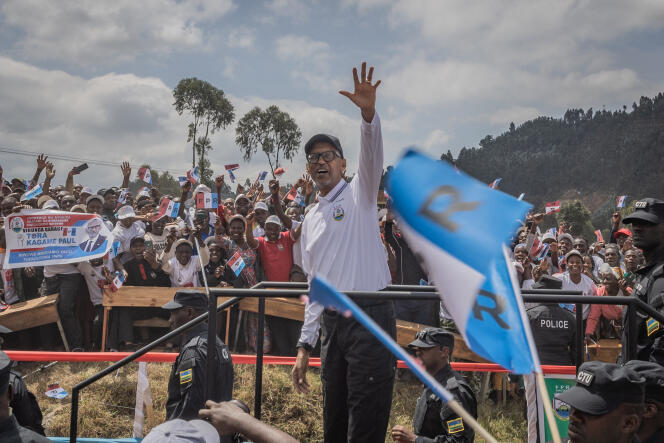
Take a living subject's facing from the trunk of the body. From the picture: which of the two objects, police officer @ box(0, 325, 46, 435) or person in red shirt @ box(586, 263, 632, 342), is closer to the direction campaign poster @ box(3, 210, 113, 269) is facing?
the police officer

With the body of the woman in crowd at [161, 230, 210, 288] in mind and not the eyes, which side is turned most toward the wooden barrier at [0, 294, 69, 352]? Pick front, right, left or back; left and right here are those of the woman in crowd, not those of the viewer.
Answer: right

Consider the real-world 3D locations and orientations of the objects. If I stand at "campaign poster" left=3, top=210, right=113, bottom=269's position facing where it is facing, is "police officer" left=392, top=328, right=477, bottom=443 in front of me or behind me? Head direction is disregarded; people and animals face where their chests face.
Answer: in front

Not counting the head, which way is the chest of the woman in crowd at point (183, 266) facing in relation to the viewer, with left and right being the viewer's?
facing the viewer

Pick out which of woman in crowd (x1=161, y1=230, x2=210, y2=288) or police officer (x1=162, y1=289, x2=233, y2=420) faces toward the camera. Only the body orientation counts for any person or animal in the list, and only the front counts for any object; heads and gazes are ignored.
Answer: the woman in crowd

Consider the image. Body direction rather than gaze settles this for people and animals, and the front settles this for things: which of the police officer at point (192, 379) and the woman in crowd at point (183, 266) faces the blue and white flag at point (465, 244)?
the woman in crowd

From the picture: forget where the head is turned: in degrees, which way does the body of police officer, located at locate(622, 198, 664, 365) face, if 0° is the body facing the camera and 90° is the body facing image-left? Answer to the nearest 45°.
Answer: approximately 90°

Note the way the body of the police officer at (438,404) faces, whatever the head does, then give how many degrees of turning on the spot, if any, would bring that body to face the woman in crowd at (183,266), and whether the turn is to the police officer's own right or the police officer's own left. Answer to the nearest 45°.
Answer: approximately 45° to the police officer's own right

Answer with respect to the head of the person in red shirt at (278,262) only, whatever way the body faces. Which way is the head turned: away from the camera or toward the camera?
toward the camera

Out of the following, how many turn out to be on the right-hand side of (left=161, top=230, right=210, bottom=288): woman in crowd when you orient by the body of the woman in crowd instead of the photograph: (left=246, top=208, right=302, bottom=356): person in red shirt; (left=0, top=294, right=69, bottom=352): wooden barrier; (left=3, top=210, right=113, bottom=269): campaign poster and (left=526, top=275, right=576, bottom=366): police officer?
2

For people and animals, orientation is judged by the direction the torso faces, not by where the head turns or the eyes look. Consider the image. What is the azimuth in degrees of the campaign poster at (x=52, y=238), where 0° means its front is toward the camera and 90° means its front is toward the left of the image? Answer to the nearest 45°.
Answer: approximately 0°

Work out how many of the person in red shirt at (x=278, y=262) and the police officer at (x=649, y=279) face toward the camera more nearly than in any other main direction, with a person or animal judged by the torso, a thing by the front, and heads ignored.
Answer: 1

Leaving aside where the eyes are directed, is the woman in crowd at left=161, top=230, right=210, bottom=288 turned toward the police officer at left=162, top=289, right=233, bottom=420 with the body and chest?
yes

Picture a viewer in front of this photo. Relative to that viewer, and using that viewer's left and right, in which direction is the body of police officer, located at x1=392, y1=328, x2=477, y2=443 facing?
facing to the left of the viewer

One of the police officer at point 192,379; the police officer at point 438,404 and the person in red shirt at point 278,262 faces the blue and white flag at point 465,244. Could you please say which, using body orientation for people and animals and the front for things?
the person in red shirt

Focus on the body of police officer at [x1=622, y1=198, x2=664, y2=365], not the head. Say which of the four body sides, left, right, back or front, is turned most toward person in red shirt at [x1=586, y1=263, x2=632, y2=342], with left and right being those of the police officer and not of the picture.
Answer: right
